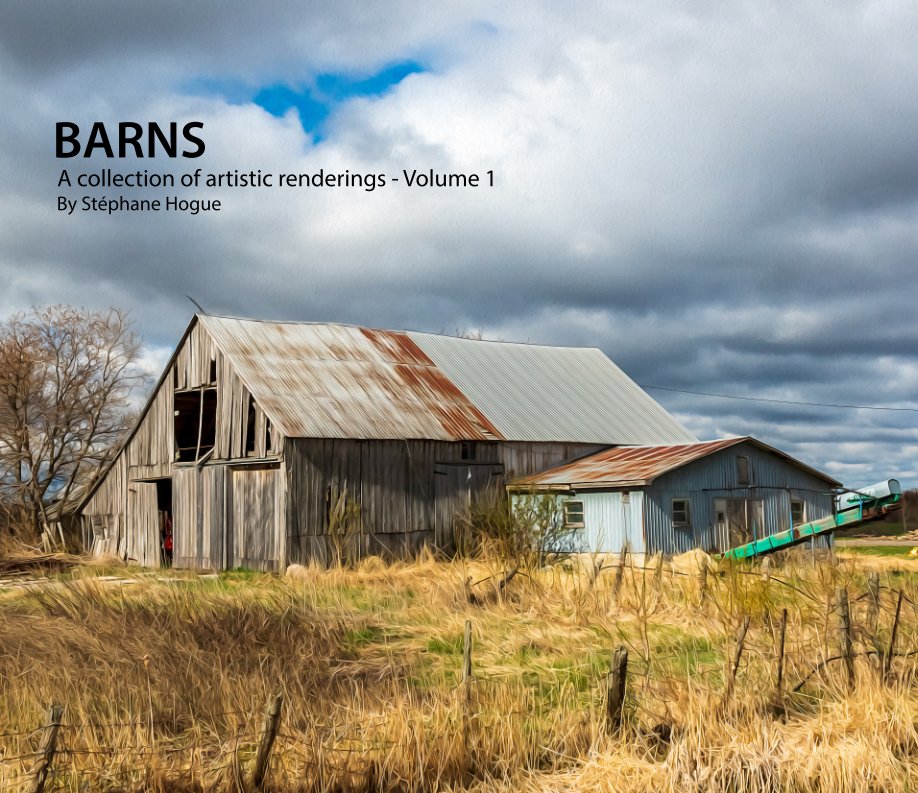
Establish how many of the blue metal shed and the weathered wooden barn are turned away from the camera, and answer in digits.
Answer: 0

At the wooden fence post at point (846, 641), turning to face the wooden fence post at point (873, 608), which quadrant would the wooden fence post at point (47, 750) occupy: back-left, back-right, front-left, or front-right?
back-left

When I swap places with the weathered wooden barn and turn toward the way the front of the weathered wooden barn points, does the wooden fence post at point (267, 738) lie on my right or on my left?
on my left

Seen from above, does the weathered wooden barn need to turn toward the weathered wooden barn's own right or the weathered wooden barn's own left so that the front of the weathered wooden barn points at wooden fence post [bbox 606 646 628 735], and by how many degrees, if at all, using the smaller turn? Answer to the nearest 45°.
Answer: approximately 45° to the weathered wooden barn's own left

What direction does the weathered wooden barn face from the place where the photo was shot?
facing the viewer and to the left of the viewer

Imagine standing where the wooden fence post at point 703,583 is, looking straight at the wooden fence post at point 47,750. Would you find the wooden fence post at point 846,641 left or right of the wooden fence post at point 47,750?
left

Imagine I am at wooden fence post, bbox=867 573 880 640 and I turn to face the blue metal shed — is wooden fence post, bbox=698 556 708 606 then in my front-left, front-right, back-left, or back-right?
front-left

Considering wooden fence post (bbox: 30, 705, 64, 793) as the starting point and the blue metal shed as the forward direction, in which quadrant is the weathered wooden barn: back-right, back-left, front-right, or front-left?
front-left

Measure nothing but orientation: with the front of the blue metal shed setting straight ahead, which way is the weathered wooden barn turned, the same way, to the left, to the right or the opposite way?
to the right

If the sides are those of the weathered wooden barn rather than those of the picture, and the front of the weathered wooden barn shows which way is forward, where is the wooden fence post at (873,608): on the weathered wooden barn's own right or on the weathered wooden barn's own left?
on the weathered wooden barn's own left
